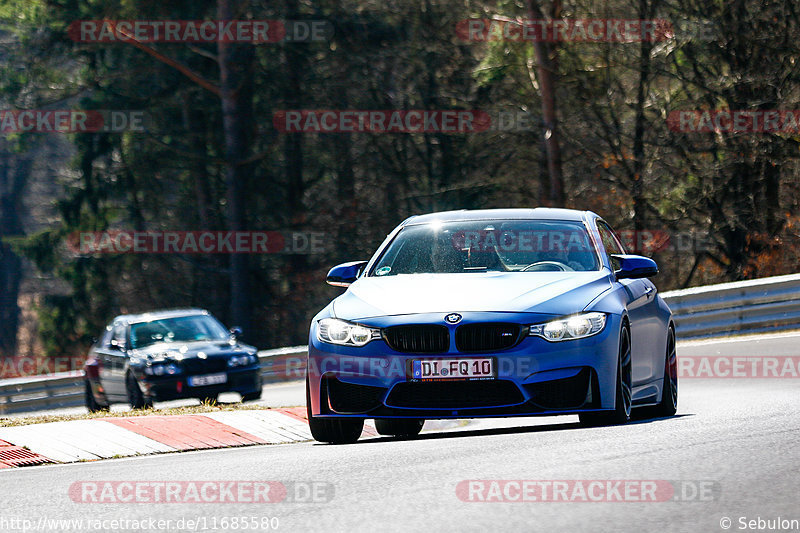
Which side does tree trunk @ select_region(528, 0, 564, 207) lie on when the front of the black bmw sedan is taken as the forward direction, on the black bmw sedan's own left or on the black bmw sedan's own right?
on the black bmw sedan's own left

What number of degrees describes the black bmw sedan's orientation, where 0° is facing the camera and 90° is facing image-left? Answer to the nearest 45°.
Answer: approximately 315°

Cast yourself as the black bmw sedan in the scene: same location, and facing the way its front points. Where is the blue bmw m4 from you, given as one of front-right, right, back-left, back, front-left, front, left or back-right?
front-right

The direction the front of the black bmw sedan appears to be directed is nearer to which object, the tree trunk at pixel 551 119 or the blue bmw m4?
the blue bmw m4

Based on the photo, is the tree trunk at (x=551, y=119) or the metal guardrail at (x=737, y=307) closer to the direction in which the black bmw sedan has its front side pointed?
the metal guardrail
